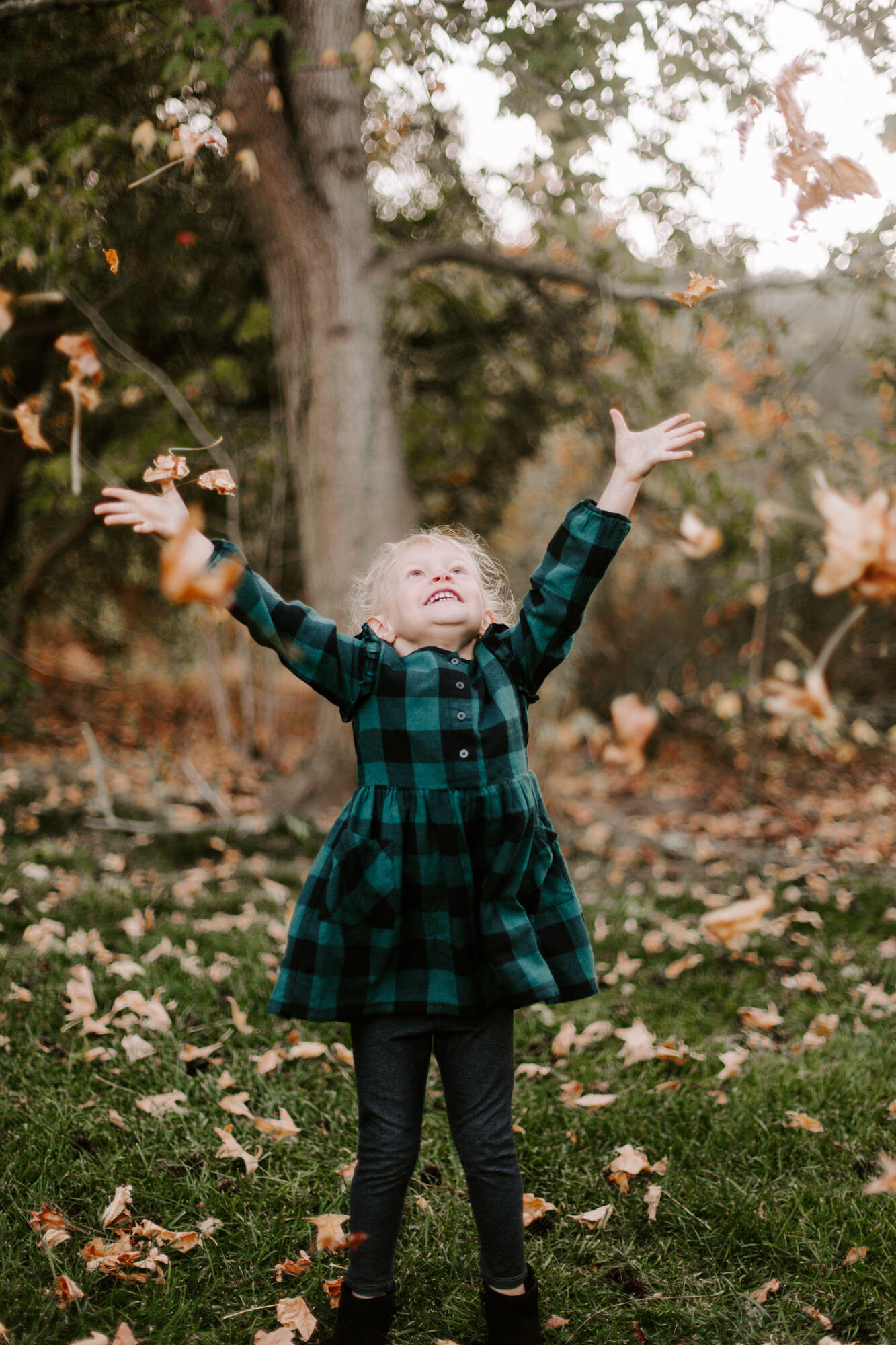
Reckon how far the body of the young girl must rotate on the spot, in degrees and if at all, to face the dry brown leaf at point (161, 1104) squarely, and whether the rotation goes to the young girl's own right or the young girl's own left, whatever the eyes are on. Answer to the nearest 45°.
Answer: approximately 135° to the young girl's own right

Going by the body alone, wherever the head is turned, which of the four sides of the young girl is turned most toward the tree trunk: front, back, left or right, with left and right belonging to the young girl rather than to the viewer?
back

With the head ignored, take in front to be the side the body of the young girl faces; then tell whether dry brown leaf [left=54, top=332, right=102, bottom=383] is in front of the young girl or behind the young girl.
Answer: behind

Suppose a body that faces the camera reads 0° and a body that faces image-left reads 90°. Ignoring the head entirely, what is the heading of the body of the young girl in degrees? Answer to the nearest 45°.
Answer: approximately 0°
